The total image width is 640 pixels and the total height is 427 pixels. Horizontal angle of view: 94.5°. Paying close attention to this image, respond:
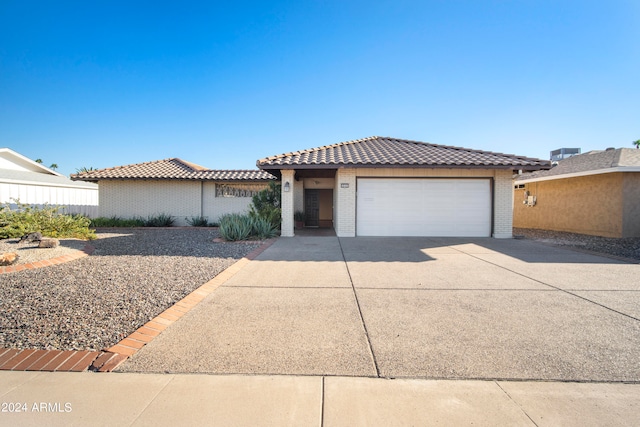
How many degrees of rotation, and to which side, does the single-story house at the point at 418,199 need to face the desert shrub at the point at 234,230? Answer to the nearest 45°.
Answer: approximately 45° to its right

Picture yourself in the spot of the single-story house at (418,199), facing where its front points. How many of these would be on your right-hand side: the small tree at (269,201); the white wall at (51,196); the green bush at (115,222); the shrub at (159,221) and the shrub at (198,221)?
5

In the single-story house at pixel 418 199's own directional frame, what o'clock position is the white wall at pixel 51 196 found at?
The white wall is roughly at 3 o'clock from the single-story house.

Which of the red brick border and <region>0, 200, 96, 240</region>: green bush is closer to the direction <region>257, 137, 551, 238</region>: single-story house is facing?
the red brick border

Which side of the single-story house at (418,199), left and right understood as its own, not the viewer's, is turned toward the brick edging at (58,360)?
front

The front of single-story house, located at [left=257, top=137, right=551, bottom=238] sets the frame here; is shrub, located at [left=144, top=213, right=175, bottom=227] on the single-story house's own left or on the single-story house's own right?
on the single-story house's own right

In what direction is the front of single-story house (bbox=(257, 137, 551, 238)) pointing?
toward the camera

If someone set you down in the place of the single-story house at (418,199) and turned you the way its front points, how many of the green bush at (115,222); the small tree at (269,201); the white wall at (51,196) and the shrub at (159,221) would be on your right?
4

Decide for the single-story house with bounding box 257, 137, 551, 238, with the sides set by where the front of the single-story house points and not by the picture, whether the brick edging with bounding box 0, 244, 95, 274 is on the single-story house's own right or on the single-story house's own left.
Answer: on the single-story house's own right

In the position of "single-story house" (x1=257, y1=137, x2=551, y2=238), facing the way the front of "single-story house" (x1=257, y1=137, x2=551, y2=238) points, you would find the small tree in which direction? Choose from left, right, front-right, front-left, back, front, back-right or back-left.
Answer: right

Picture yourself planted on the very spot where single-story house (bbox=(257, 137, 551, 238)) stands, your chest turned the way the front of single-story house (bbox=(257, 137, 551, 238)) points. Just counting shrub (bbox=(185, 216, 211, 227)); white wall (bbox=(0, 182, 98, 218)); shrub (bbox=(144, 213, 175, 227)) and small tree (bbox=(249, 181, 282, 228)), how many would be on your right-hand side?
4
